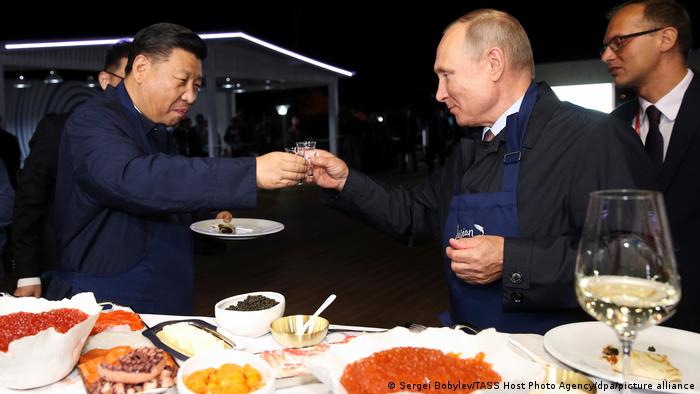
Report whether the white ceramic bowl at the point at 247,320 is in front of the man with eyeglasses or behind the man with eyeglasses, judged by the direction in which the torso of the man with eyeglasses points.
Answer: in front

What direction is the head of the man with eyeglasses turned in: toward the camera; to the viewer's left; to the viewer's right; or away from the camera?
to the viewer's left

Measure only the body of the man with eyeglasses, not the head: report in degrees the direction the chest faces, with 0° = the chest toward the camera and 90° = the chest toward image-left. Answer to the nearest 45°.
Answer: approximately 45°

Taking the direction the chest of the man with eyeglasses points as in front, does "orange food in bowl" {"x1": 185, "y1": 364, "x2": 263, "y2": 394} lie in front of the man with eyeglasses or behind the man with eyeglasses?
in front

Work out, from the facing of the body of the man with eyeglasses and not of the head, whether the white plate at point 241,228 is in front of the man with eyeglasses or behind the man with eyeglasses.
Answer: in front

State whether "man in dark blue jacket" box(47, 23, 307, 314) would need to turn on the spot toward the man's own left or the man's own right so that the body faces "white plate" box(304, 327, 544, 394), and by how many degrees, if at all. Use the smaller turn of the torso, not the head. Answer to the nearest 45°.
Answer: approximately 45° to the man's own right

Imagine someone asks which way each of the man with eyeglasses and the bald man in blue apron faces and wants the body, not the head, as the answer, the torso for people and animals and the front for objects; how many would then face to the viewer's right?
0

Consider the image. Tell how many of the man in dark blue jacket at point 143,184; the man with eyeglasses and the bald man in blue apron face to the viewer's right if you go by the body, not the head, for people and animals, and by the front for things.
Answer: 1

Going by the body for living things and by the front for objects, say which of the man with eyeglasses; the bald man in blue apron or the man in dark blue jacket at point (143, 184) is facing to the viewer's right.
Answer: the man in dark blue jacket

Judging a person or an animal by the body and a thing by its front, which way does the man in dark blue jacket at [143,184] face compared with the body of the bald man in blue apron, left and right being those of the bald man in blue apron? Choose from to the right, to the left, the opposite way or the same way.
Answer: the opposite way

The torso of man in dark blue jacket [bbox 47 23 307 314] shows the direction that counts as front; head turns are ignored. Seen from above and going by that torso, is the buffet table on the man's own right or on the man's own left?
on the man's own right

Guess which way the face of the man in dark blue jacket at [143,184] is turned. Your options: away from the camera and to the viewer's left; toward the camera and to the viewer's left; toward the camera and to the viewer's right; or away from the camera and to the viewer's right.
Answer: toward the camera and to the viewer's right

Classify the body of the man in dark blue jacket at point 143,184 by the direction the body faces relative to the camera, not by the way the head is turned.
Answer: to the viewer's right

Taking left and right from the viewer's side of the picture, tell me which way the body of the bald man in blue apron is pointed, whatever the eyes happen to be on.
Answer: facing the viewer and to the left of the viewer
